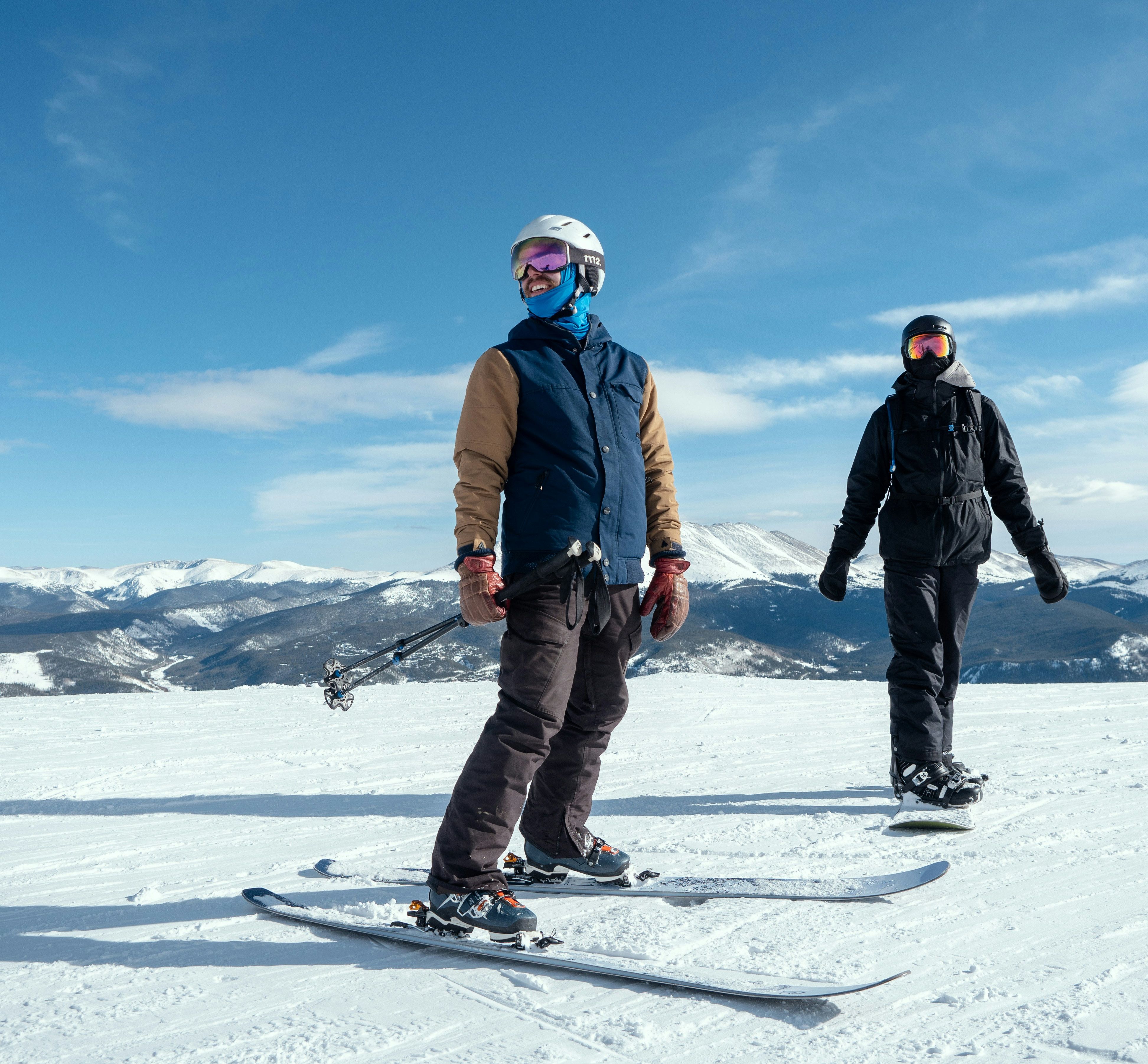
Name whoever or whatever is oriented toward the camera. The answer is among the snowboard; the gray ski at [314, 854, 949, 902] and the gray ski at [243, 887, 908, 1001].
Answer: the snowboard

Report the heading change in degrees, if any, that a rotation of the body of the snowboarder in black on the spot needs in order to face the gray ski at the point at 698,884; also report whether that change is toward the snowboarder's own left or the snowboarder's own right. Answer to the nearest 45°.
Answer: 0° — they already face it

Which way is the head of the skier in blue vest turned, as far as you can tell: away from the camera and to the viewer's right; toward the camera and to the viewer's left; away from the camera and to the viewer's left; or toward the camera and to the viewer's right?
toward the camera and to the viewer's left

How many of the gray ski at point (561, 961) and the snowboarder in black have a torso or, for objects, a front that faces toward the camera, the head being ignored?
1

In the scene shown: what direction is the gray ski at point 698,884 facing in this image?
to the viewer's right

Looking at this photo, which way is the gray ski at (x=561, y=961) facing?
to the viewer's right

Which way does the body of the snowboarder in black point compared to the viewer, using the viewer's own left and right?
facing the viewer

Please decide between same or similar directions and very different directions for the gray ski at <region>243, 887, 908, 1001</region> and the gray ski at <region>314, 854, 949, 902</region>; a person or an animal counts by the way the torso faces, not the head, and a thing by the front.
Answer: same or similar directions

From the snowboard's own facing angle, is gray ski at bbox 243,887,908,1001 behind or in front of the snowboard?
in front

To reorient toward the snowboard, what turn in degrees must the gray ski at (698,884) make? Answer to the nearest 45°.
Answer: approximately 45° to its left

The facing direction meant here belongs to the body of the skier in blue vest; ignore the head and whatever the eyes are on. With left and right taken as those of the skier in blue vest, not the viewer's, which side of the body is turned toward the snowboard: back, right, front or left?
left

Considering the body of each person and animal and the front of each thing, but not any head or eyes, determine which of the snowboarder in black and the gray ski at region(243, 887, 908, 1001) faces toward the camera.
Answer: the snowboarder in black

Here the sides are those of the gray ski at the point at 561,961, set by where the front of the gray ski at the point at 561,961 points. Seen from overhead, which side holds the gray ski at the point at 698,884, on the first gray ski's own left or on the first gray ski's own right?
on the first gray ski's own left

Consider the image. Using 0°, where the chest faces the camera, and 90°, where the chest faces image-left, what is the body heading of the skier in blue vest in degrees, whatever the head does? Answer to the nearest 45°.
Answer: approximately 315°

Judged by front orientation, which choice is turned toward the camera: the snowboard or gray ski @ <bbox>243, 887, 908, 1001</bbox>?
the snowboard
